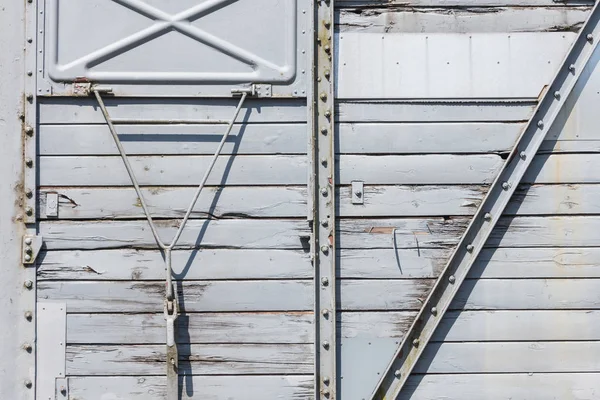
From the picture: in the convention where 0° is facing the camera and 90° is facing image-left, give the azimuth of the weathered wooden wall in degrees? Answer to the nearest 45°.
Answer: approximately 0°
